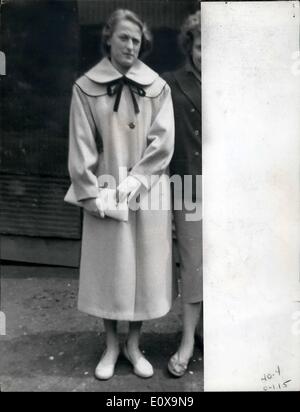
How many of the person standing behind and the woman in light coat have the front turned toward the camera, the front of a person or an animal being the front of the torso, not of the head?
2

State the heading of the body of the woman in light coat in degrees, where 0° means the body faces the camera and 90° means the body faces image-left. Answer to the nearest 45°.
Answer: approximately 0°

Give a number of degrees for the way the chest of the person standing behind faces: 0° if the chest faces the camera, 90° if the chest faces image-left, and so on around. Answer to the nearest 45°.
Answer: approximately 0°
